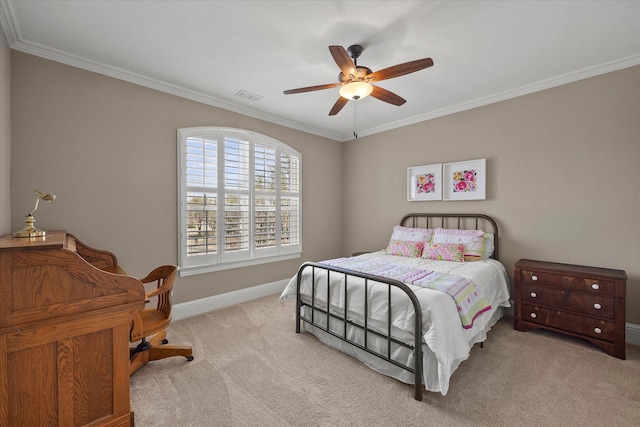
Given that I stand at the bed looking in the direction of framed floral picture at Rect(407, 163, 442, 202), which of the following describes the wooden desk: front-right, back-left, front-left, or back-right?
back-left

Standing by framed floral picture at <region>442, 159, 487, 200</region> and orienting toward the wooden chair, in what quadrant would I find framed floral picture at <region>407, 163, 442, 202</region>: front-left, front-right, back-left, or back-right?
front-right

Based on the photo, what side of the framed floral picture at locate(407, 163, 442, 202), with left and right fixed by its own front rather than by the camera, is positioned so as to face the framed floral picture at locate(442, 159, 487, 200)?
left

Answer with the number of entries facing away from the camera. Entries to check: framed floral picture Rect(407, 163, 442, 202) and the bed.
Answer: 0

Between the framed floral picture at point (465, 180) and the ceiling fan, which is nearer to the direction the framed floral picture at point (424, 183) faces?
the ceiling fan

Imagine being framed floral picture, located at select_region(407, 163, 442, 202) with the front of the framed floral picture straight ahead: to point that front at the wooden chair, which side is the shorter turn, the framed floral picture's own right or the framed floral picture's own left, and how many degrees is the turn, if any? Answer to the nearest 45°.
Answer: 0° — it already faces it

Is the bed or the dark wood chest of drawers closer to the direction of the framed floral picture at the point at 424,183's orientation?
the bed

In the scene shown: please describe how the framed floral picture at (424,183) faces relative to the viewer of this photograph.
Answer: facing the viewer and to the left of the viewer

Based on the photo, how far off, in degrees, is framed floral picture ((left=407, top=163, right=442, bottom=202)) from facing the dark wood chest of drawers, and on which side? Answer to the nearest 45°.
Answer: approximately 90° to its left

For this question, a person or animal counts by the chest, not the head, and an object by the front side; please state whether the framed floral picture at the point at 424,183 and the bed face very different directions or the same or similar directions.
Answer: same or similar directions

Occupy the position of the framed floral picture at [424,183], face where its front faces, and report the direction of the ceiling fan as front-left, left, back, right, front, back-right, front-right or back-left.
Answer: front-left

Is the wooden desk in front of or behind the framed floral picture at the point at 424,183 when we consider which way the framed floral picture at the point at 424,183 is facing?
in front
